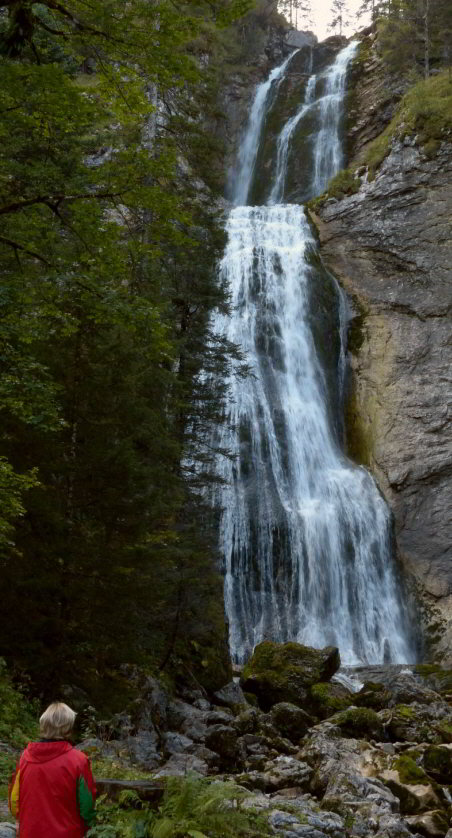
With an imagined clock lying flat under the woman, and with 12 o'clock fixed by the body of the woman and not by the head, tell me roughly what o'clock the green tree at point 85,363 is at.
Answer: The green tree is roughly at 12 o'clock from the woman.

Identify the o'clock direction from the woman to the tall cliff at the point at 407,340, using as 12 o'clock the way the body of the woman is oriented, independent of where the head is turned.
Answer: The tall cliff is roughly at 1 o'clock from the woman.

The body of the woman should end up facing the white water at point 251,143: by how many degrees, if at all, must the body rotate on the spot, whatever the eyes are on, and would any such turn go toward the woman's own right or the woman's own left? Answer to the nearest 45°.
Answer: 0° — they already face it

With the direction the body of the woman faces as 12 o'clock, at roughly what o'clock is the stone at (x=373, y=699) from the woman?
The stone is roughly at 1 o'clock from the woman.

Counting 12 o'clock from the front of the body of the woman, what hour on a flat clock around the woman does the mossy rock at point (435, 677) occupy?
The mossy rock is roughly at 1 o'clock from the woman.

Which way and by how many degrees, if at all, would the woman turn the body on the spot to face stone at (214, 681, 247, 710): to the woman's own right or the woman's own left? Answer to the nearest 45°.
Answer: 0° — they already face it

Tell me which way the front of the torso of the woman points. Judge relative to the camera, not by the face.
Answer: away from the camera
